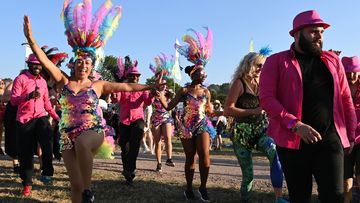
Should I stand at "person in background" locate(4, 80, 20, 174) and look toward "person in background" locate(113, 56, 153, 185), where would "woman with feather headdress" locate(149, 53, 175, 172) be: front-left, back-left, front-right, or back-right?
front-left

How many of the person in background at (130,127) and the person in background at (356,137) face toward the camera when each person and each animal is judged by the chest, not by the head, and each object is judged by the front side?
2

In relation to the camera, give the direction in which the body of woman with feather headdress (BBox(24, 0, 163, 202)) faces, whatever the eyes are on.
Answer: toward the camera

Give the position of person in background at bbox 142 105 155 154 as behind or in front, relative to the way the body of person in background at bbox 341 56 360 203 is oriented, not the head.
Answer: behind

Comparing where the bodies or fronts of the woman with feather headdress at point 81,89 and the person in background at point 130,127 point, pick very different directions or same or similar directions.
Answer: same or similar directions

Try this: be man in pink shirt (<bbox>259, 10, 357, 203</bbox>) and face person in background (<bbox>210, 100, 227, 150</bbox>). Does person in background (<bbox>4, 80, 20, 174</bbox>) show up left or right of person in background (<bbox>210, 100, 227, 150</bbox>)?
left

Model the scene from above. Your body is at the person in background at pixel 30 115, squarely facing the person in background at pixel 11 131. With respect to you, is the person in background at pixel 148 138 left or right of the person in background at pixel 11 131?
right

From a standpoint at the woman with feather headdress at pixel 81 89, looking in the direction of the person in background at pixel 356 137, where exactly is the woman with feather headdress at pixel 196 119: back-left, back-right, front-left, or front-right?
front-left

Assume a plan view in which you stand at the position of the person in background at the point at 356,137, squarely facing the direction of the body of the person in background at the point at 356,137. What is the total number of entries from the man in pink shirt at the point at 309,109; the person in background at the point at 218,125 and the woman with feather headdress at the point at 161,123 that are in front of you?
1

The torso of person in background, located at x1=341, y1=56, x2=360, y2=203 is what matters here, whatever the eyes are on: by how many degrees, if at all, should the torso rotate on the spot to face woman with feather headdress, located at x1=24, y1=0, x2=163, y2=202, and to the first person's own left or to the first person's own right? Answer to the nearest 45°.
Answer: approximately 45° to the first person's own right

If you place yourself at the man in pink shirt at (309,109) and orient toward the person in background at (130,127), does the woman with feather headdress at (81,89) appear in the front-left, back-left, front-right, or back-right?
front-left

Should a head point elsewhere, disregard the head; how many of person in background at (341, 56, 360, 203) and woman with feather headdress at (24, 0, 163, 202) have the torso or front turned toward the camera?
2

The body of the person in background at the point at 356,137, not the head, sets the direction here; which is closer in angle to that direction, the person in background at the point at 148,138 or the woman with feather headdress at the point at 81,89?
the woman with feather headdress

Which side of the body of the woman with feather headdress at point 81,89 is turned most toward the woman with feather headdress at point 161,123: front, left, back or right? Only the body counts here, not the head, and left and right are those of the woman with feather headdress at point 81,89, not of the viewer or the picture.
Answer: back

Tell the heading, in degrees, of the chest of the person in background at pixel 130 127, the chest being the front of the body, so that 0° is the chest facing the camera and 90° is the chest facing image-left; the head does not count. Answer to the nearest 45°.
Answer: approximately 0°

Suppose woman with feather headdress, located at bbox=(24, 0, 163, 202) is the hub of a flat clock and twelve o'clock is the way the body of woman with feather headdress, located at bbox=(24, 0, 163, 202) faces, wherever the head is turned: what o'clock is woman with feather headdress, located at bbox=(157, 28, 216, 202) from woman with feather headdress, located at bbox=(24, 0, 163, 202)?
woman with feather headdress, located at bbox=(157, 28, 216, 202) is roughly at 8 o'clock from woman with feather headdress, located at bbox=(24, 0, 163, 202).

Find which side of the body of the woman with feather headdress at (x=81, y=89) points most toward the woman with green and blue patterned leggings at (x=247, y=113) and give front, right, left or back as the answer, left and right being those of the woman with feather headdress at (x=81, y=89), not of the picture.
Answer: left

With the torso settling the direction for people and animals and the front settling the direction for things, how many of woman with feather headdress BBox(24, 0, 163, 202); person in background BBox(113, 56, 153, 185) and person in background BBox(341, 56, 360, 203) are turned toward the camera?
3
